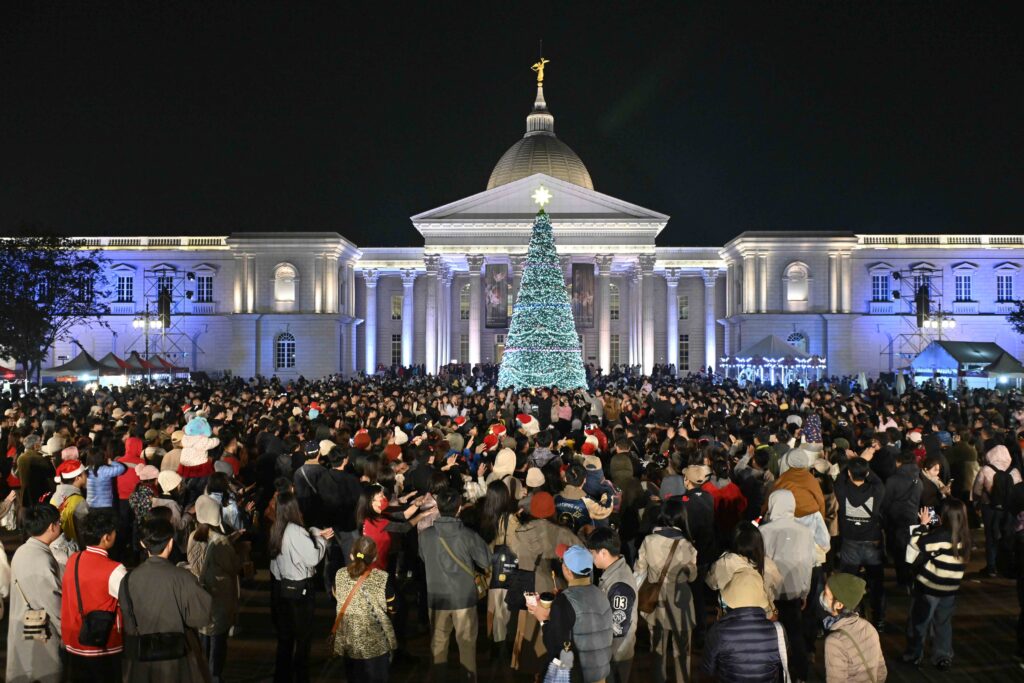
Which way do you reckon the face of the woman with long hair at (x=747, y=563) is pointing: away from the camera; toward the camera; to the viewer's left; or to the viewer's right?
away from the camera

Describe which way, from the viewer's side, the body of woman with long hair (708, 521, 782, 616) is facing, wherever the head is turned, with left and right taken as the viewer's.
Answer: facing away from the viewer

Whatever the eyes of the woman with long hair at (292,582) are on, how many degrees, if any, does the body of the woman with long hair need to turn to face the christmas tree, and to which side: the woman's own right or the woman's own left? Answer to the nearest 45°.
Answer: approximately 45° to the woman's own left

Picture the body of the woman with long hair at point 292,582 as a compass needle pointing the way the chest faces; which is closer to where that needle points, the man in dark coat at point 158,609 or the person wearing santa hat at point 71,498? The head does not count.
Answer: the person wearing santa hat

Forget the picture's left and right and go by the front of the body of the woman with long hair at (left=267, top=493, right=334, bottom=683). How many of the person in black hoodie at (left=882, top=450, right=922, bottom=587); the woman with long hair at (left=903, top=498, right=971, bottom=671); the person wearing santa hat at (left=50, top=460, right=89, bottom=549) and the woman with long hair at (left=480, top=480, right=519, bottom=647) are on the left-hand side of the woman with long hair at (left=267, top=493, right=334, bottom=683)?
1

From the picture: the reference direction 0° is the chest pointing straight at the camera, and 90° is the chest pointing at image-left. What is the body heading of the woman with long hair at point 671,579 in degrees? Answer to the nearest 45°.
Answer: approximately 180°

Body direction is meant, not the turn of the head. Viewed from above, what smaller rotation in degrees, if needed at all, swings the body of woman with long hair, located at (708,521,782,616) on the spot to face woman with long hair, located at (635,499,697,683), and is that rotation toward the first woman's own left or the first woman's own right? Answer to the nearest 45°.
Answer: approximately 45° to the first woman's own left

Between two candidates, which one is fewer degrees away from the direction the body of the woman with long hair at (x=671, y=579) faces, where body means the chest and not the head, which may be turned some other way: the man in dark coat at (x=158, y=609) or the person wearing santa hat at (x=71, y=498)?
the person wearing santa hat

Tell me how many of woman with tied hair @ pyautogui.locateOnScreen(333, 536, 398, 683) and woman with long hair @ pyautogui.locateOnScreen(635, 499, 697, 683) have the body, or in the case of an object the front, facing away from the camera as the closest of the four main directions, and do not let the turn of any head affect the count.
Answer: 2

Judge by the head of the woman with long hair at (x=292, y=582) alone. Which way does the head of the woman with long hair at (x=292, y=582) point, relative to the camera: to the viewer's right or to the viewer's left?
to the viewer's right

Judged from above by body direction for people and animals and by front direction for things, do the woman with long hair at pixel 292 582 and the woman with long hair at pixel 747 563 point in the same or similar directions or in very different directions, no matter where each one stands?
same or similar directions

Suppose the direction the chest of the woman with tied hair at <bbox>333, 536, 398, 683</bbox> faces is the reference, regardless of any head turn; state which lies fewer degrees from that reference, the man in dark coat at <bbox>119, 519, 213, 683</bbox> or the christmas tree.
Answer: the christmas tree

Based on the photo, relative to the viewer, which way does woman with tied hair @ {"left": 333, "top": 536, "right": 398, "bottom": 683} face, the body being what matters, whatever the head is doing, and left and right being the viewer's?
facing away from the viewer
